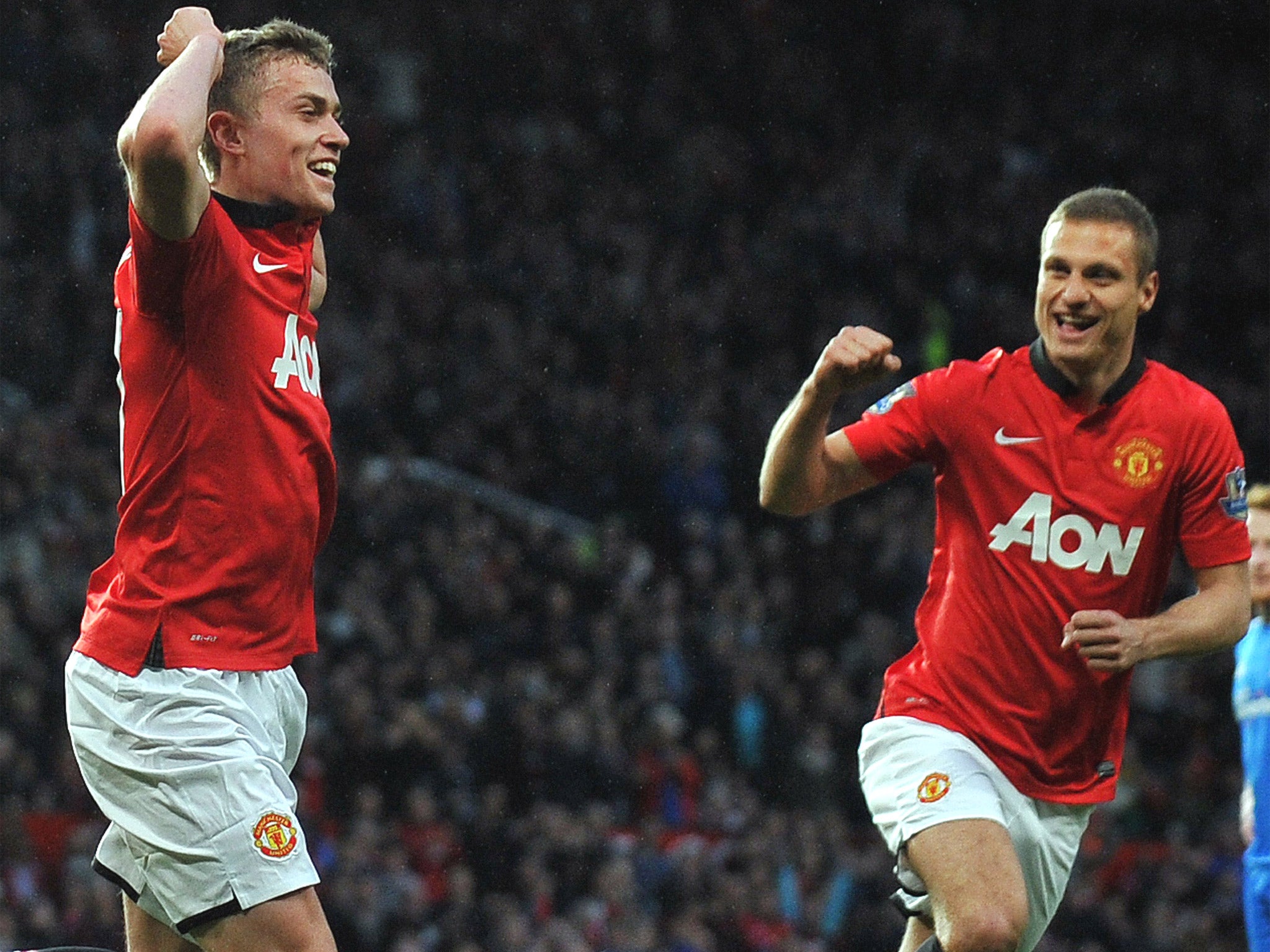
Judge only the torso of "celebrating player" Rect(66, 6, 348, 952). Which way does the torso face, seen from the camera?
to the viewer's right

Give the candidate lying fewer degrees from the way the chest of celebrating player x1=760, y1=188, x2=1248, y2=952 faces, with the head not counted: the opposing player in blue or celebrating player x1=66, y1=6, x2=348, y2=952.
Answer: the celebrating player

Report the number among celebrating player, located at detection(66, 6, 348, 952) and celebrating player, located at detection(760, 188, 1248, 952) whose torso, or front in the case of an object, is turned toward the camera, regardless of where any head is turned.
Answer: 1

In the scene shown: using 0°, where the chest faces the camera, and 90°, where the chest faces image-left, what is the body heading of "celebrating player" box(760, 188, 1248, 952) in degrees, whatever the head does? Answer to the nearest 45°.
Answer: approximately 0°

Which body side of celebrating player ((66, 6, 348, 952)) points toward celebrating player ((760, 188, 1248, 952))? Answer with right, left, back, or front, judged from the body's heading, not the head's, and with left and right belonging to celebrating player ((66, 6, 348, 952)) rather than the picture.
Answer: front

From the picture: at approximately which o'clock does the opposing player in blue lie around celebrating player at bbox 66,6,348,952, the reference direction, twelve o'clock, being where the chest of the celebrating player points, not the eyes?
The opposing player in blue is roughly at 11 o'clock from the celebrating player.

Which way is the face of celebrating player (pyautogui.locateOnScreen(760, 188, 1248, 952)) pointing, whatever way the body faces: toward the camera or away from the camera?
toward the camera

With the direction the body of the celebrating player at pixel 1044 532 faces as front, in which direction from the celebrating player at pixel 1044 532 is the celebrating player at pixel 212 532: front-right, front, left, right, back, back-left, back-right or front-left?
front-right

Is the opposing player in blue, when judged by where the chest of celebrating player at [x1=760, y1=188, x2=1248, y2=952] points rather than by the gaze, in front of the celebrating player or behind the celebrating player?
behind
